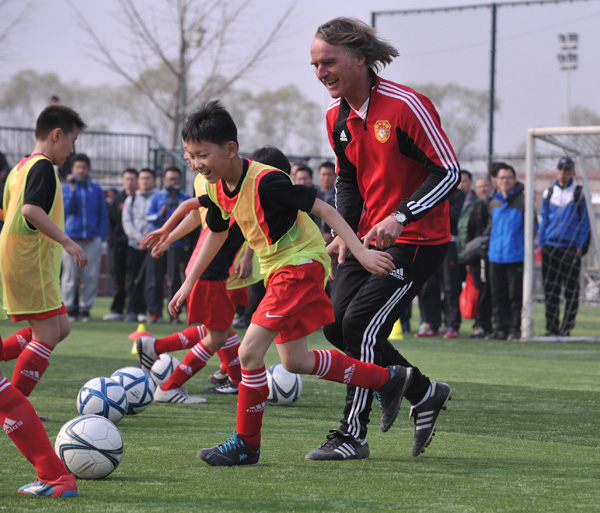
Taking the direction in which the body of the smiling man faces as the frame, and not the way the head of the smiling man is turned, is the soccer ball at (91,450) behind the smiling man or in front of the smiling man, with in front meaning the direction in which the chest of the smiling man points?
in front

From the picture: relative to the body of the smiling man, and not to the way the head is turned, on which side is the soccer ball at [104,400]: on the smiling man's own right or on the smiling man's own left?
on the smiling man's own right

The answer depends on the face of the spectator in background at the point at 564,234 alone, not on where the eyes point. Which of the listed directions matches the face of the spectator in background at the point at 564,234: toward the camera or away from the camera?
toward the camera

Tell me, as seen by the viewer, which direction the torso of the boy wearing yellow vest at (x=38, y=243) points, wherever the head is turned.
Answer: to the viewer's right

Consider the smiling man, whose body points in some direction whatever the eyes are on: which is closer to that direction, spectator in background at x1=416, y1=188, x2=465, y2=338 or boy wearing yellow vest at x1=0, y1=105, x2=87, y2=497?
the boy wearing yellow vest

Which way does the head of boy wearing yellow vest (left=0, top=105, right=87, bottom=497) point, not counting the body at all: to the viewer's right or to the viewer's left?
to the viewer's right

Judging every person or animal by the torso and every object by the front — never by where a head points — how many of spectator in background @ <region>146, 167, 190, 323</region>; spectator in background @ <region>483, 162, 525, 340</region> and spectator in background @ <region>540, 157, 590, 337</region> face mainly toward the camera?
3

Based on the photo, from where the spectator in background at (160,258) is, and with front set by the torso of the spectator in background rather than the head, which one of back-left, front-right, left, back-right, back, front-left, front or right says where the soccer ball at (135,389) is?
front

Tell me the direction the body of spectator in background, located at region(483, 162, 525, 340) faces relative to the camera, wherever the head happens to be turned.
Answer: toward the camera

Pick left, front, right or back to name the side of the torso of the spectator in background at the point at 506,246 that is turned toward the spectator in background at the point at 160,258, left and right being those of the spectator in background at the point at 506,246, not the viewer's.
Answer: right

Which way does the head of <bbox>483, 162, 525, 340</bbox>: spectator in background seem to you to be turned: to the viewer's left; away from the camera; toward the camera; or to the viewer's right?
toward the camera

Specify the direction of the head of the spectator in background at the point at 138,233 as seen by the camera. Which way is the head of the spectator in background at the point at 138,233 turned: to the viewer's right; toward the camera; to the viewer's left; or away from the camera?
toward the camera

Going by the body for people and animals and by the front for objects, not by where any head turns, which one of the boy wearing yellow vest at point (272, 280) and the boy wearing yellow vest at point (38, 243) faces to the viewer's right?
the boy wearing yellow vest at point (38, 243)

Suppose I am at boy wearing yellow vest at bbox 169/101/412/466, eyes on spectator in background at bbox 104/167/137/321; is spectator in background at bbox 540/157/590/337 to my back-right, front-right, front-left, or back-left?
front-right

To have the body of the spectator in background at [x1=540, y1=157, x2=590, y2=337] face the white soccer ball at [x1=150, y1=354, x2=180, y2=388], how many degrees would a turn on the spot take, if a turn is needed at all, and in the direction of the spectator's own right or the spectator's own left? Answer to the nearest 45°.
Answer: approximately 45° to the spectator's own right

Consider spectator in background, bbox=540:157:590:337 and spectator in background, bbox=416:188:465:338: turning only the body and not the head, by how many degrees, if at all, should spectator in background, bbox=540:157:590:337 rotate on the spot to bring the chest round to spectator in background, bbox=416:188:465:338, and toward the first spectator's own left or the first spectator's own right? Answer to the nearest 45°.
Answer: approximately 90° to the first spectator's own right

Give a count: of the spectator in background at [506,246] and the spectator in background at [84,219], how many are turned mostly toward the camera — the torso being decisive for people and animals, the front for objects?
2

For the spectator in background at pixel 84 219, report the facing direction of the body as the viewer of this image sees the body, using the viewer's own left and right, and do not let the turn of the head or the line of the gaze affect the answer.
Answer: facing the viewer

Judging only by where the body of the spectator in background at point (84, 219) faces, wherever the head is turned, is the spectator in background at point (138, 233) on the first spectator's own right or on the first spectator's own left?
on the first spectator's own left

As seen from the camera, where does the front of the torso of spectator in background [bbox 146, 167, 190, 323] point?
toward the camera

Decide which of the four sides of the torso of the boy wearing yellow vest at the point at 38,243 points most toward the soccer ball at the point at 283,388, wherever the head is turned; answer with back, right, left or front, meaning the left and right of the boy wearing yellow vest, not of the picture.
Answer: front
